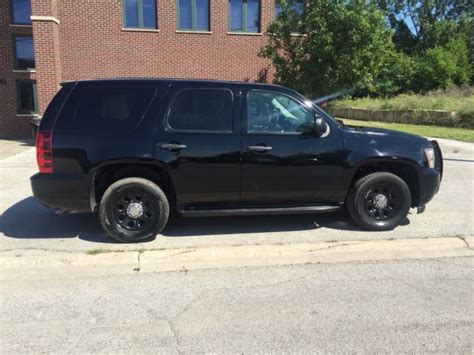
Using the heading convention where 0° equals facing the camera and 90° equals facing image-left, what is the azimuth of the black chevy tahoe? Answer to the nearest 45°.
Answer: approximately 270°

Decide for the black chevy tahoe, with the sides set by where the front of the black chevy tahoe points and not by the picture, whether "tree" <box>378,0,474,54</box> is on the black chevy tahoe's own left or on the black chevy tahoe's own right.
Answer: on the black chevy tahoe's own left

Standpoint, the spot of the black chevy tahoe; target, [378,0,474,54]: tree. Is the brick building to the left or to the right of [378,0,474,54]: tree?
left

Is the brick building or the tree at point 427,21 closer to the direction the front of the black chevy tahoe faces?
the tree

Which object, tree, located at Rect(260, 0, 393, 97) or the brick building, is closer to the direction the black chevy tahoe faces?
the tree

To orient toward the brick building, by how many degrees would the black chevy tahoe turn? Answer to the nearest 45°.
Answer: approximately 90° to its left

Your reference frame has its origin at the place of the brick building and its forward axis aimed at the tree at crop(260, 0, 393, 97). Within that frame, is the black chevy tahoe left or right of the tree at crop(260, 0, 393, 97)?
right

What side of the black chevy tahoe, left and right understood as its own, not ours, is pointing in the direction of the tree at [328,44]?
left
